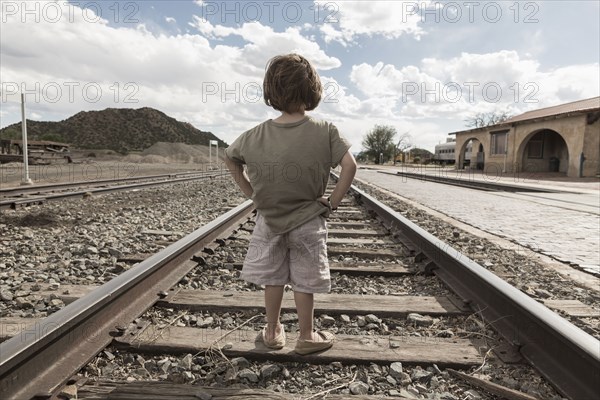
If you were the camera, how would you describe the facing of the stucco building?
facing the viewer and to the left of the viewer

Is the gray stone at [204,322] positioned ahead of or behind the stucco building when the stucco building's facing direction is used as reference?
ahead

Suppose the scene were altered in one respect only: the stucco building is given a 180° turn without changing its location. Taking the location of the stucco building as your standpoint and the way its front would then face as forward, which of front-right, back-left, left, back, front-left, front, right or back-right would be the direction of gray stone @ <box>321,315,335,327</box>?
back-right

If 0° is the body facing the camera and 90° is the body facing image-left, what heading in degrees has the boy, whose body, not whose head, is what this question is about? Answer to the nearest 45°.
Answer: approximately 180°

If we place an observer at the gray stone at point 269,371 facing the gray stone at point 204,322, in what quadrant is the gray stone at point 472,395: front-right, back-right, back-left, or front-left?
back-right

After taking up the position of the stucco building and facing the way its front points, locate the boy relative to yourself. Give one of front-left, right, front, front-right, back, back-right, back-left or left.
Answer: front-left

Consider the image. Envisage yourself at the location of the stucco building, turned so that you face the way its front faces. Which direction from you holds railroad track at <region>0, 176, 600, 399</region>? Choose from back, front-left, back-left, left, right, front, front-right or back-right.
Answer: front-left

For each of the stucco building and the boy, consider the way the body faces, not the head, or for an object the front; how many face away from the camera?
1

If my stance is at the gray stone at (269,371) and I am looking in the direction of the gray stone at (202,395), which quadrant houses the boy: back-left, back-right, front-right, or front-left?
back-right

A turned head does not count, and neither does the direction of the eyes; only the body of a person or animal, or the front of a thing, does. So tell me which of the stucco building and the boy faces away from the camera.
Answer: the boy

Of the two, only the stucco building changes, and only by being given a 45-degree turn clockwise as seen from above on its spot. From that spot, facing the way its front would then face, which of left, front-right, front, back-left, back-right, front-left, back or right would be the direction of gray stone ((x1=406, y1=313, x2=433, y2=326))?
left

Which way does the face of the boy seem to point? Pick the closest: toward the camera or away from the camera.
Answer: away from the camera

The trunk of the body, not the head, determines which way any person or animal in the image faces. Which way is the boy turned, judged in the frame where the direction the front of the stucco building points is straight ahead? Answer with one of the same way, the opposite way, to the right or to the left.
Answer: to the right
